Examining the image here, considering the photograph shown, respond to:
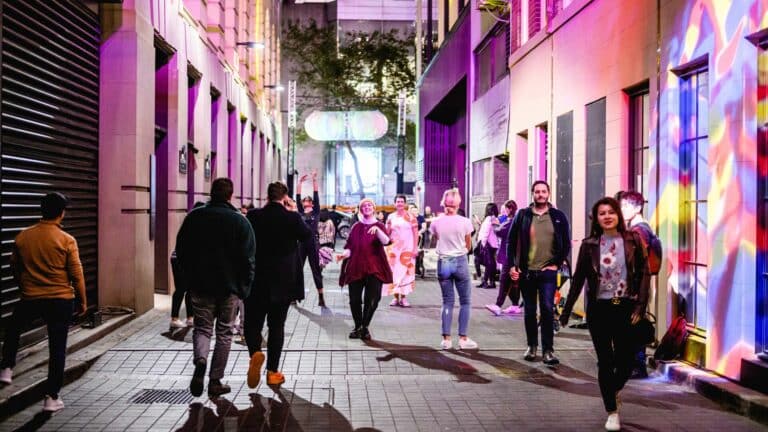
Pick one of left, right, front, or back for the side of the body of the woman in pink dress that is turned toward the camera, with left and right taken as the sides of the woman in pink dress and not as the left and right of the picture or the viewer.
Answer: front

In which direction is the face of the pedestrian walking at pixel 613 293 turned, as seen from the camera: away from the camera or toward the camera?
toward the camera

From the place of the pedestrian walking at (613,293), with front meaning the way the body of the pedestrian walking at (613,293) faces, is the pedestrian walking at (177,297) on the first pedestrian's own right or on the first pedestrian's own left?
on the first pedestrian's own right

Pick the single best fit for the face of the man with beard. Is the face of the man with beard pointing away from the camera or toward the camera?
toward the camera

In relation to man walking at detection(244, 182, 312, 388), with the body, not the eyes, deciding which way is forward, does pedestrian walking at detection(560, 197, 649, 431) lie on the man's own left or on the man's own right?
on the man's own right

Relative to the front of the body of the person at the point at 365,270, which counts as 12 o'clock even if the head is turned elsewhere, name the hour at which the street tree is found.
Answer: The street tree is roughly at 6 o'clock from the person.

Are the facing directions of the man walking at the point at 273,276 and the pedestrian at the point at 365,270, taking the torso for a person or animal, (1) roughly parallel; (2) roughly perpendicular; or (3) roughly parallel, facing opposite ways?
roughly parallel, facing opposite ways

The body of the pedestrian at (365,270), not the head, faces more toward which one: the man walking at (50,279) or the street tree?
the man walking

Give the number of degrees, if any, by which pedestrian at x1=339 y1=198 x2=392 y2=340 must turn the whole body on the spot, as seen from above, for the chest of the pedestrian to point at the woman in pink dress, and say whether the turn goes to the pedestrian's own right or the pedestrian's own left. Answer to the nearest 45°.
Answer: approximately 180°

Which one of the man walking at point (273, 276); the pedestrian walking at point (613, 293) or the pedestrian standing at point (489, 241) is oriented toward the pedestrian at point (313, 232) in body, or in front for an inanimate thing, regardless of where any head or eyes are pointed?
the man walking

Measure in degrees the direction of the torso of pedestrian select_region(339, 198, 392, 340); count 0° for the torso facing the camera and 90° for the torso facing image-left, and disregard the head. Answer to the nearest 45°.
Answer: approximately 0°

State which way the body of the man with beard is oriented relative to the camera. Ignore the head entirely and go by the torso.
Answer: toward the camera

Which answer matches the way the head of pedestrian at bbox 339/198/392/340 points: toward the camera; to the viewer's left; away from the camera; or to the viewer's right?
toward the camera

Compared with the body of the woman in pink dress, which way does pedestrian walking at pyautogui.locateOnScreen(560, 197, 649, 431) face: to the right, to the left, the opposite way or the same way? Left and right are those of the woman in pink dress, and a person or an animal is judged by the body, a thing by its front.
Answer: the same way

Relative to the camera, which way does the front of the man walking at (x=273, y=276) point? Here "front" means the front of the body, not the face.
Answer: away from the camera
